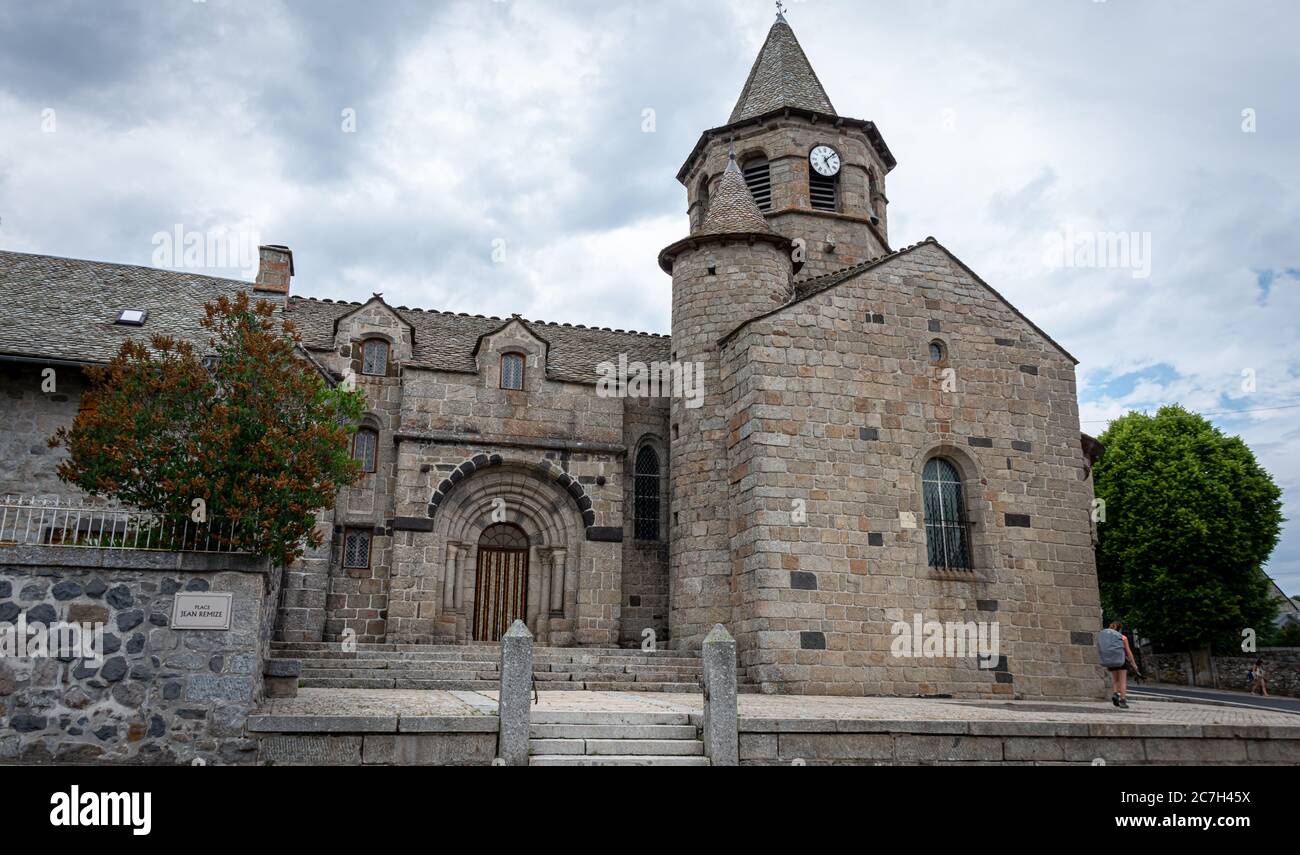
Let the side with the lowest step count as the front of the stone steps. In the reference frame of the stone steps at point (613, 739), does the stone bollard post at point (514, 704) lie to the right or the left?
on its right

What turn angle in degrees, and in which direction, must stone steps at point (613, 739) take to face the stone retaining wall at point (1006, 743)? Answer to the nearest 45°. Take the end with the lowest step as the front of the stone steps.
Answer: approximately 90° to its left

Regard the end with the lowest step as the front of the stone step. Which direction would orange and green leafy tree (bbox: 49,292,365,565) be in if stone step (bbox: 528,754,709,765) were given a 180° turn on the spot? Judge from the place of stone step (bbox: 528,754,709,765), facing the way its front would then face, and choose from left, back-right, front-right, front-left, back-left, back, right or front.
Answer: left

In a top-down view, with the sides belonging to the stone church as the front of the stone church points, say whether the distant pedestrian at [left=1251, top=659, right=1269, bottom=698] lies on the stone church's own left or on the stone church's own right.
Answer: on the stone church's own left

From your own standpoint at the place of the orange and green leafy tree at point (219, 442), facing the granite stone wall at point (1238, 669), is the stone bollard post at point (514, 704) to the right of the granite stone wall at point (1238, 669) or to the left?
right

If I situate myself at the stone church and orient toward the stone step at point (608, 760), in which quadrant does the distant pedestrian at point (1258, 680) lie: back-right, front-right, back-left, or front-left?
back-left

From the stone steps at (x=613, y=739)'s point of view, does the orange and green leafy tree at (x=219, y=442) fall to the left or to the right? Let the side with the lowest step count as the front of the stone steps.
on its right

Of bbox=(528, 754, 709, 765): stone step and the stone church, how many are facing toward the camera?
2

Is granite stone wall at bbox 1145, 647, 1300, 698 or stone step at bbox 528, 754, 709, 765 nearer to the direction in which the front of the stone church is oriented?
the stone step

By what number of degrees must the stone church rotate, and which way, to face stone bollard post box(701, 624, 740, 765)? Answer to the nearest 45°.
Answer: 0° — it already faces it

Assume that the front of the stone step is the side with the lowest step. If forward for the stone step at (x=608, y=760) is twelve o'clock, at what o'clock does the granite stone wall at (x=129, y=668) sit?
The granite stone wall is roughly at 3 o'clock from the stone step.

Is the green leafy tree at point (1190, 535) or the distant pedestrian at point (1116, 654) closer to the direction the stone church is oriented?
the distant pedestrian

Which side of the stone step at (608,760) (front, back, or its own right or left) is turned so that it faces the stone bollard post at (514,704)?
right
